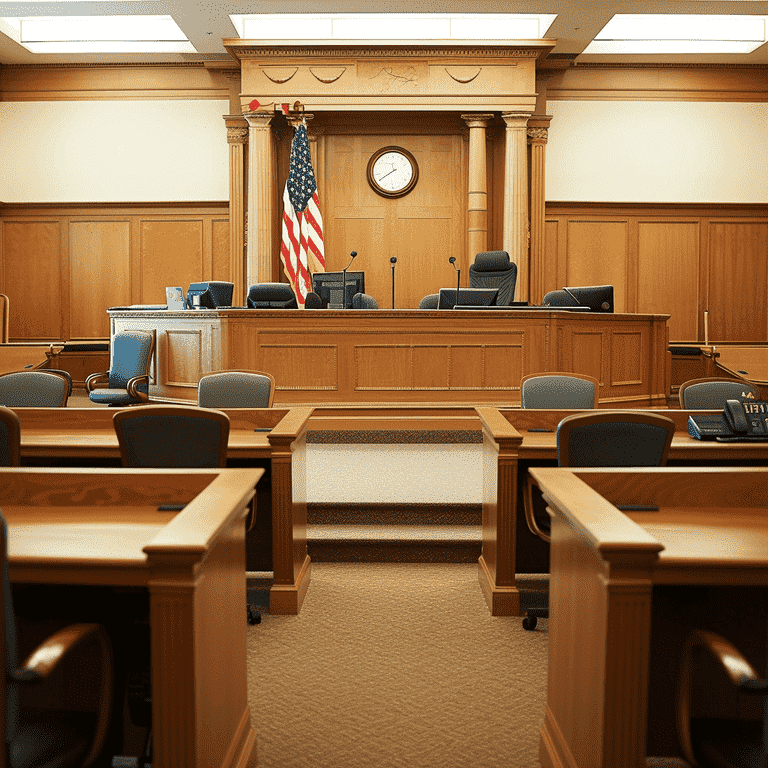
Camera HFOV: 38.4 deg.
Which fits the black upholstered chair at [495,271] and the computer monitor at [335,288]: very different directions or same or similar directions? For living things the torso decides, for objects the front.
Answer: very different directions

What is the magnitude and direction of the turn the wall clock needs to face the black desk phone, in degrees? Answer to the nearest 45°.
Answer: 0° — it already faces it

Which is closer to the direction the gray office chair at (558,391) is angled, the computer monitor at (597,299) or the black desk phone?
the computer monitor

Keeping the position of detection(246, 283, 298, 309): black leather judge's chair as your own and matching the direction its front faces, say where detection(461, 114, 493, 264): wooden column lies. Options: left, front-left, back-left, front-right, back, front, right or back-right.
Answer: back-left

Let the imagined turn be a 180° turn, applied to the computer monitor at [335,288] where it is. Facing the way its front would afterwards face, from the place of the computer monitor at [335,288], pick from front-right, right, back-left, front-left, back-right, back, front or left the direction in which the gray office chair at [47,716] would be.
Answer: front

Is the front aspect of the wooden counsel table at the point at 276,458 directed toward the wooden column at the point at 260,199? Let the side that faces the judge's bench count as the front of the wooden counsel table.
yes

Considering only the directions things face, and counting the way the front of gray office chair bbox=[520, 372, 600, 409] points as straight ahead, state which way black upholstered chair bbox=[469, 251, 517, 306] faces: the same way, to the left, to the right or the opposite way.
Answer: the opposite way

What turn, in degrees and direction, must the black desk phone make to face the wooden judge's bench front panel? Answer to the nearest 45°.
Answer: approximately 135° to its right

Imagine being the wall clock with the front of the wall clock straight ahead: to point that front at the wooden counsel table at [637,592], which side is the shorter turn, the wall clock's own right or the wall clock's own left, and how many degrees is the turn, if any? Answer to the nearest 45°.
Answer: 0° — it already faces it

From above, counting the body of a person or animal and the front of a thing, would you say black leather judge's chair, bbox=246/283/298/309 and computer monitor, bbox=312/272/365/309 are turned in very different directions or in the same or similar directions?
very different directions

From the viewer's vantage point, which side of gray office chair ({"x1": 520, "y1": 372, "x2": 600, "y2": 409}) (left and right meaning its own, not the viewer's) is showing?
back
